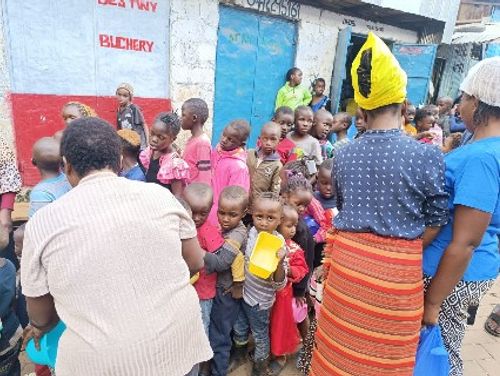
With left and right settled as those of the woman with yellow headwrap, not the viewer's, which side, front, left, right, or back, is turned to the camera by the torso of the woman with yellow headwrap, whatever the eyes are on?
back

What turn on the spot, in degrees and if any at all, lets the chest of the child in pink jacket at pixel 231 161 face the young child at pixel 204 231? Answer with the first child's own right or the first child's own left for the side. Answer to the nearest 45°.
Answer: approximately 45° to the first child's own left

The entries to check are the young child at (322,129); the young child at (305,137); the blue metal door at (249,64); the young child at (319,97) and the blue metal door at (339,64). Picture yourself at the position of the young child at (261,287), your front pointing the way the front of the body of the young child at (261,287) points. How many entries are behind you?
5

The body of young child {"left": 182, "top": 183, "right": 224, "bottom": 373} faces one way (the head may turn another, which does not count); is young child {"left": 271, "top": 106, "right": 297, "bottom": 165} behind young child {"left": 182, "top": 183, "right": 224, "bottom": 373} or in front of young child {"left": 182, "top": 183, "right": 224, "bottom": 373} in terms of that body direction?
behind

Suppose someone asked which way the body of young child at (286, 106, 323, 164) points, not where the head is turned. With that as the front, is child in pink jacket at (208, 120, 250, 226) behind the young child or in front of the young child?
in front

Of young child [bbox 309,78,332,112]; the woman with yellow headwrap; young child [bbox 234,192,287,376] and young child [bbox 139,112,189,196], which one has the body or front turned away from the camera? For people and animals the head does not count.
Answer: the woman with yellow headwrap

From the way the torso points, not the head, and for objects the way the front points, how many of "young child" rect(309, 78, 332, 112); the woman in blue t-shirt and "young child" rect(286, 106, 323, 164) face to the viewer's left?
1

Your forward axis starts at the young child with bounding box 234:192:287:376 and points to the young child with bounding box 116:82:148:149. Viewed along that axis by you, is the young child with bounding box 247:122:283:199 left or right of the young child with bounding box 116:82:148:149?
right

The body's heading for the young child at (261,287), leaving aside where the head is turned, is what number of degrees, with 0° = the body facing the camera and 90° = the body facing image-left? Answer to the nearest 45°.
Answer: approximately 0°

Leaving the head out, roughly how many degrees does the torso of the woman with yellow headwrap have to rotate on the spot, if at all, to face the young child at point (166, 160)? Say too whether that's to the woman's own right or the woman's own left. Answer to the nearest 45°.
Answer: approximately 45° to the woman's own left

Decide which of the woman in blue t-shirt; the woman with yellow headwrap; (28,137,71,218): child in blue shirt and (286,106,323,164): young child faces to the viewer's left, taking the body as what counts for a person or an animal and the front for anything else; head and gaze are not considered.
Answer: the woman in blue t-shirt
